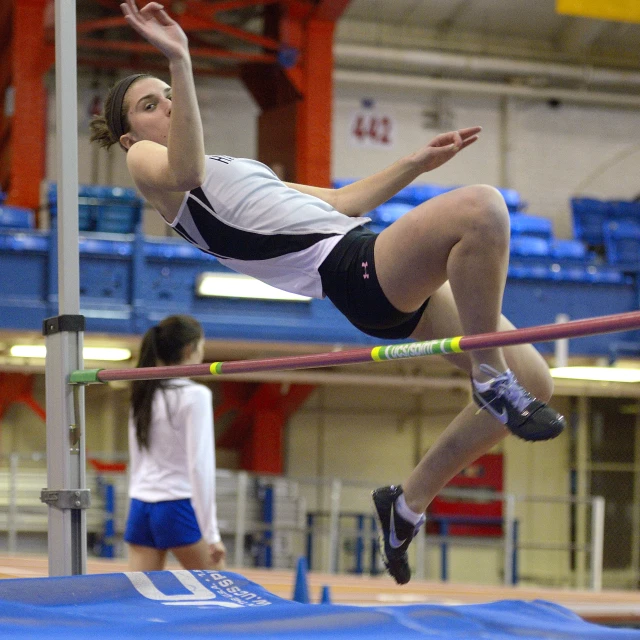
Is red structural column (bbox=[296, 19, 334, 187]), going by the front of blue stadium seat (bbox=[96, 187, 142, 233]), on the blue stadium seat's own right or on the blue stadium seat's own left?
on the blue stadium seat's own left

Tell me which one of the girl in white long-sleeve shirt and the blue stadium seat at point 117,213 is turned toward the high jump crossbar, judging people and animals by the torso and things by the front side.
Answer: the blue stadium seat

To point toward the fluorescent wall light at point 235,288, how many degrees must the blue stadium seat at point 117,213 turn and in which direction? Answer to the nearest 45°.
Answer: approximately 45° to its left

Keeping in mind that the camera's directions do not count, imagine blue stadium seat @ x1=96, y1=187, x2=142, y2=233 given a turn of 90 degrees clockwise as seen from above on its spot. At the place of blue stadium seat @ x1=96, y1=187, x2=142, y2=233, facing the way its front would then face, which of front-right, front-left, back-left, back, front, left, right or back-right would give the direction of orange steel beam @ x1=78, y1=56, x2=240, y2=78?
right

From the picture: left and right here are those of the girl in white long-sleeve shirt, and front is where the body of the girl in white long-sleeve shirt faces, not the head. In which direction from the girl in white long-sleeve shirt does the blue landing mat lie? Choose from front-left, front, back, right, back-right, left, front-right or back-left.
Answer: back-right

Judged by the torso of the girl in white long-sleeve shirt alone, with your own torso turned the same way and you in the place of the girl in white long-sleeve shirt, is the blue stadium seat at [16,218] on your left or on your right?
on your left

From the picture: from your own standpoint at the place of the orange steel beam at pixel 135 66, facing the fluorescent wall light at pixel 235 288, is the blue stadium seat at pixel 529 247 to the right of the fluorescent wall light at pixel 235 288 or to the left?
left

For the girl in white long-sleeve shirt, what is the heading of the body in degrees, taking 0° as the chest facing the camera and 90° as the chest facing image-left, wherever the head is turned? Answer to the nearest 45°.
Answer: approximately 225°

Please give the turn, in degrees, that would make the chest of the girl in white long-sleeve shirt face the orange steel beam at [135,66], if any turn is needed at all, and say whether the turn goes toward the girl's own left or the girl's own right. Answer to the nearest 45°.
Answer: approximately 45° to the girl's own left

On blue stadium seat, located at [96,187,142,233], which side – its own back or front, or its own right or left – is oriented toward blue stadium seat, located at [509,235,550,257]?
left

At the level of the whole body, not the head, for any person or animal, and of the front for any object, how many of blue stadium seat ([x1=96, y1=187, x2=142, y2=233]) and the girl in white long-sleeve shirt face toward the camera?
1
